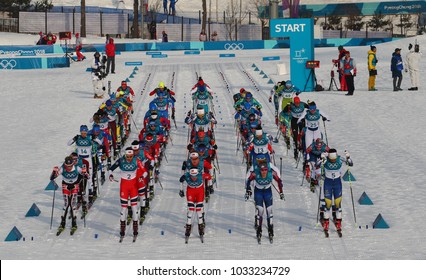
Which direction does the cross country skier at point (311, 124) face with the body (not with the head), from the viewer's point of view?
toward the camera

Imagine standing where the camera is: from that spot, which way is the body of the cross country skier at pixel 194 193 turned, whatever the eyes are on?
toward the camera

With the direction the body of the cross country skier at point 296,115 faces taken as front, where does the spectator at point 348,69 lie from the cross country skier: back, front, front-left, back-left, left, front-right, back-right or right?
back

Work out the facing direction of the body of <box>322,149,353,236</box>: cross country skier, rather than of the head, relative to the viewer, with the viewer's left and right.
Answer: facing the viewer

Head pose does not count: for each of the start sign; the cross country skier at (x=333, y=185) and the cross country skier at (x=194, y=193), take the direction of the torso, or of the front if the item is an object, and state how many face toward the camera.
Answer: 3

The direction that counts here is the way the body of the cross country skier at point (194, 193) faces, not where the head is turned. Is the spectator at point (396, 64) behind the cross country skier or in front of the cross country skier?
behind

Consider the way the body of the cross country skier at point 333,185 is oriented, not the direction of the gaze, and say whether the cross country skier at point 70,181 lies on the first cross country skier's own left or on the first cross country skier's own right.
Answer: on the first cross country skier's own right

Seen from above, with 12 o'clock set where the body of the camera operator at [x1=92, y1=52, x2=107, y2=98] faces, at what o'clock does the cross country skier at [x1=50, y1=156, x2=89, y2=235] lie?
the cross country skier at [x1=50, y1=156, x2=89, y2=235] is roughly at 12 o'clock from the camera operator at [x1=92, y1=52, x2=107, y2=98].

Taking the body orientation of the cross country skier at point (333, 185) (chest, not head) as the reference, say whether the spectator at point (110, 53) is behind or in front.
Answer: behind

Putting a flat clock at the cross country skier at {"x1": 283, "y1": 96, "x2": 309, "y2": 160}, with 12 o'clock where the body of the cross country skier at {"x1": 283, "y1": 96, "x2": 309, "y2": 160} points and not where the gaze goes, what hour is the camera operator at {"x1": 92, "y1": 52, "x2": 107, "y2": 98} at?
the camera operator at {"x1": 92, "y1": 52, "x2": 107, "y2": 98} is roughly at 5 o'clock from the cross country skier at {"x1": 283, "y1": 96, "x2": 309, "y2": 160}.

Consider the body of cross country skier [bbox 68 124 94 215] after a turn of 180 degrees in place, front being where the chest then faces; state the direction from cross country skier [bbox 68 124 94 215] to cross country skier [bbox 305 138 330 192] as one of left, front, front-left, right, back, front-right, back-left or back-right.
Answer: right
